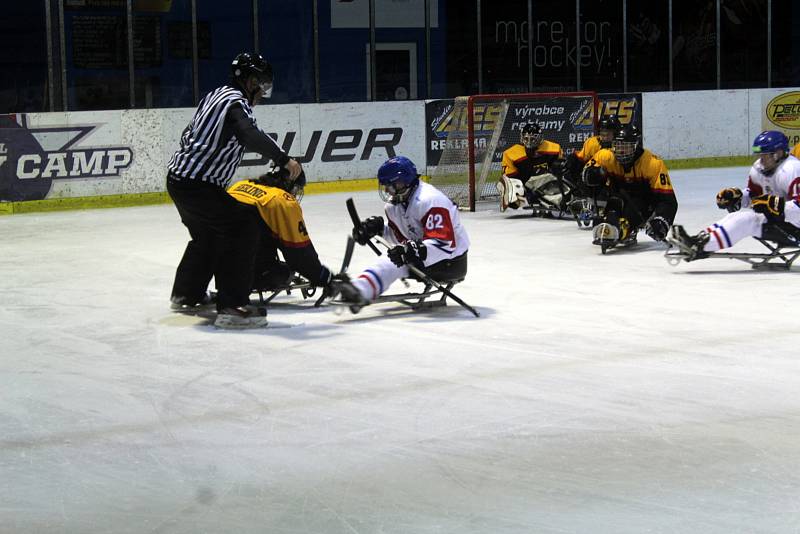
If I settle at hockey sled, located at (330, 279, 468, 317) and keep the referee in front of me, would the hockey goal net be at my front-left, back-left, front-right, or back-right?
back-right

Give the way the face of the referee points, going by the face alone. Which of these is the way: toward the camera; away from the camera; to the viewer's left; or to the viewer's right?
to the viewer's right

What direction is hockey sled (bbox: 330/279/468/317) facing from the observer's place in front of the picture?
facing to the left of the viewer

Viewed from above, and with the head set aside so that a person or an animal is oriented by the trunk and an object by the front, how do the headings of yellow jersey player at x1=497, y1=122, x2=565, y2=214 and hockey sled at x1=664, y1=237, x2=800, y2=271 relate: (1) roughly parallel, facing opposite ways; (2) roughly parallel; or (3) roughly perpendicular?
roughly perpendicular

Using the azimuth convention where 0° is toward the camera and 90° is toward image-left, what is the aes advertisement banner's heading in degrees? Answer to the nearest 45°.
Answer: approximately 0°

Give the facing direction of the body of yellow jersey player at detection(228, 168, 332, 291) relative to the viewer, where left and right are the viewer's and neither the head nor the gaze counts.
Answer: facing away from the viewer and to the right of the viewer

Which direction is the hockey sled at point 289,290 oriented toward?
to the viewer's right

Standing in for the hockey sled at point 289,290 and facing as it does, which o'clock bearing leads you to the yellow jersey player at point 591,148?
The yellow jersey player is roughly at 10 o'clock from the hockey sled.

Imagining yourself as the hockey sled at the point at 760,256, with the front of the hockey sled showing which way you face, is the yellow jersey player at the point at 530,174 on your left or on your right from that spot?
on your right
